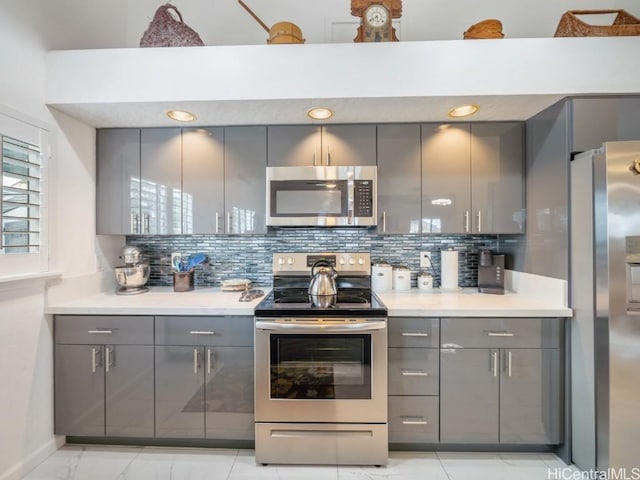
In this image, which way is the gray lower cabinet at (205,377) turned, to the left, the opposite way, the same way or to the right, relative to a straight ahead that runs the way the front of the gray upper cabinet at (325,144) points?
the same way

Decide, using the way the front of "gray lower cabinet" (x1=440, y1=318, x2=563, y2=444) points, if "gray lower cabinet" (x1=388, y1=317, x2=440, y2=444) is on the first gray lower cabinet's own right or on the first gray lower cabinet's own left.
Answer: on the first gray lower cabinet's own right

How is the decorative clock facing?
toward the camera

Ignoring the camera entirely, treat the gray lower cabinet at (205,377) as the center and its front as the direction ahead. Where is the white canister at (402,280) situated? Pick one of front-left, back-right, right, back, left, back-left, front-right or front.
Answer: left

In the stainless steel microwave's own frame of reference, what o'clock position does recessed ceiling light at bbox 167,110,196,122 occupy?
The recessed ceiling light is roughly at 3 o'clock from the stainless steel microwave.

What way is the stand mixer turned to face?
toward the camera

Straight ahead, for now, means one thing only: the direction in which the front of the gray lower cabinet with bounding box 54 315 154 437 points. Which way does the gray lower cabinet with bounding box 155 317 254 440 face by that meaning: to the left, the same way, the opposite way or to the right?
the same way

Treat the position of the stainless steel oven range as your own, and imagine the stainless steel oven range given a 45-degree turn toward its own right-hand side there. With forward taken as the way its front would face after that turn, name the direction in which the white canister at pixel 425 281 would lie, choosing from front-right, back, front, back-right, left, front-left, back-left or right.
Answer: back

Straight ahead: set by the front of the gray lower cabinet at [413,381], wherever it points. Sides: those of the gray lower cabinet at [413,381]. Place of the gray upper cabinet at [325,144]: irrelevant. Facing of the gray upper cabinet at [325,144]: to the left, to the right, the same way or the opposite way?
the same way

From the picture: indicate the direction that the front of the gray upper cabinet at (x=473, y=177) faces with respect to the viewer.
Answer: facing the viewer

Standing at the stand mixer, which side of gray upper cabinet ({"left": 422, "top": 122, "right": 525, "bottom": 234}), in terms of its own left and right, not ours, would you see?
right

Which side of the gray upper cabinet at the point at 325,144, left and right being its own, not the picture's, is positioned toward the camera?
front

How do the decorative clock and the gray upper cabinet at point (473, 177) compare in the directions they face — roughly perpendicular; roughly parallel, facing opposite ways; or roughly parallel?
roughly parallel

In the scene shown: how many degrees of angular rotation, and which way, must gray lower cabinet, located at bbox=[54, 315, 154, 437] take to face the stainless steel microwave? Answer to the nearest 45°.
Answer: approximately 45° to its left
